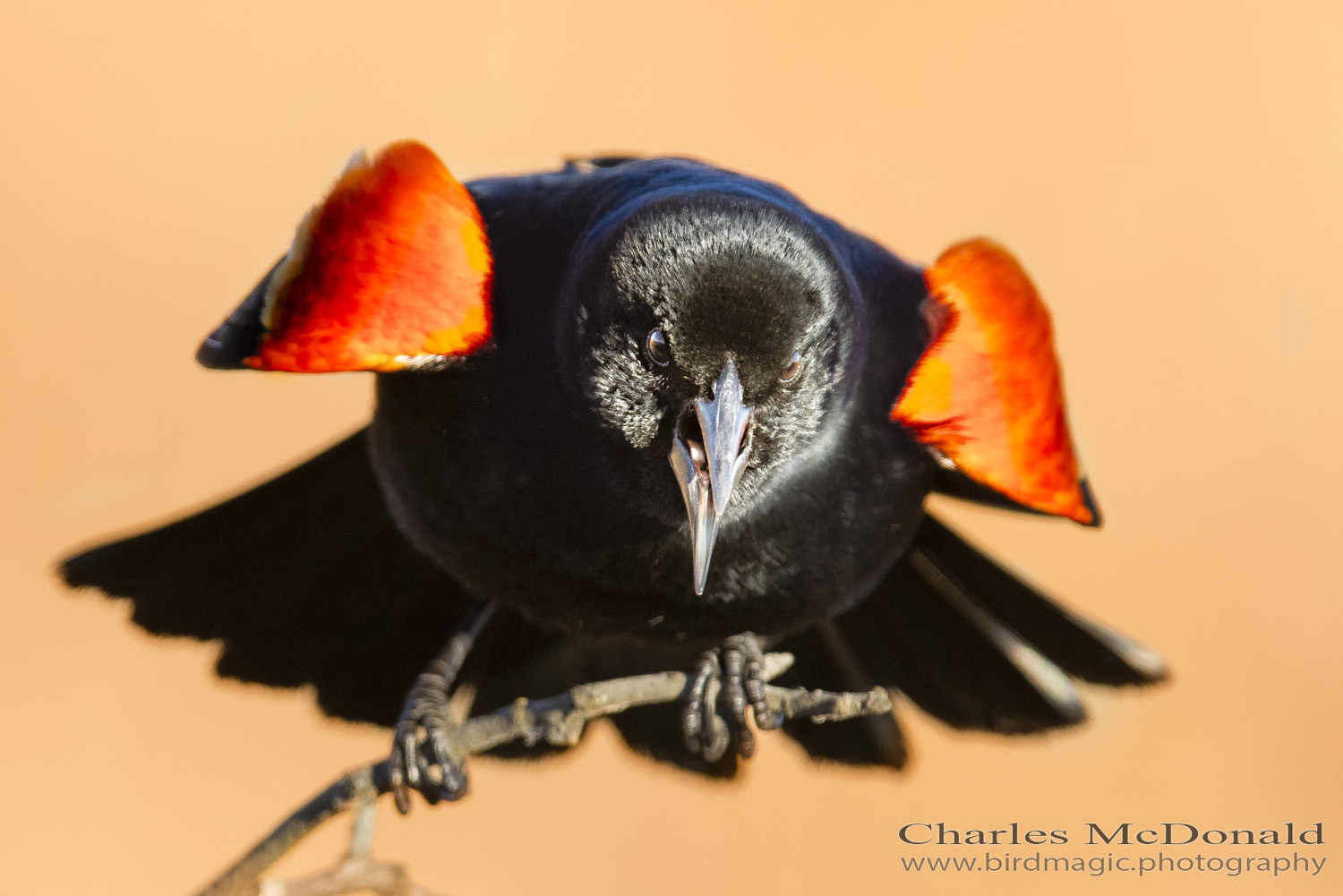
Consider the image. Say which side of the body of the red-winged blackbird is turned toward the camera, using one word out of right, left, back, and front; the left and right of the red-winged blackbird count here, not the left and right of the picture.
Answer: front
